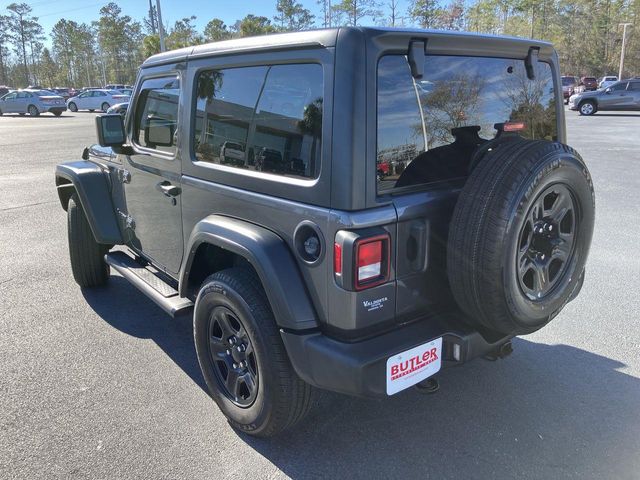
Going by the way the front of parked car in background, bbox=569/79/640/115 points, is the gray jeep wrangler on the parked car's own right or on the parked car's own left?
on the parked car's own left

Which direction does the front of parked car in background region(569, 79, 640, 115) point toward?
to the viewer's left

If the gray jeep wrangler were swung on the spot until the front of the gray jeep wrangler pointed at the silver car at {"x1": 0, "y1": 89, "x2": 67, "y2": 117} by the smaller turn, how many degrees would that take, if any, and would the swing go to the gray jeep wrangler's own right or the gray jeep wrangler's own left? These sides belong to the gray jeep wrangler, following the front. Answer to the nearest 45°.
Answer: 0° — it already faces it

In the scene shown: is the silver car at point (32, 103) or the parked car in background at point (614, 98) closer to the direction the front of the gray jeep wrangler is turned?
the silver car

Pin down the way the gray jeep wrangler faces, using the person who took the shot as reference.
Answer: facing away from the viewer and to the left of the viewer
